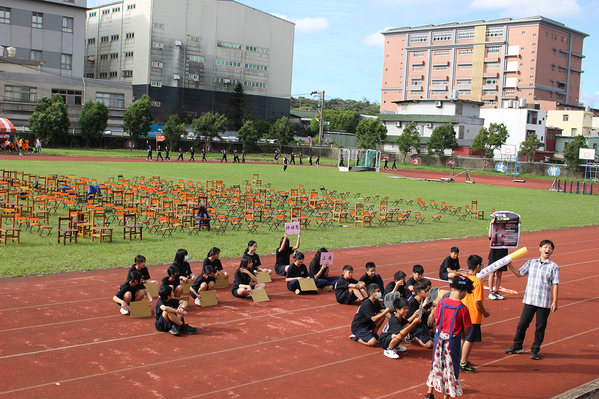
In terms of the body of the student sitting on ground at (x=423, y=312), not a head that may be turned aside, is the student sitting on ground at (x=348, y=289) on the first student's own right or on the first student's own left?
on the first student's own left

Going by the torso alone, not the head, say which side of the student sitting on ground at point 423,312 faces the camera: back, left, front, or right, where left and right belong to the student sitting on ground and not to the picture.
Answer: right

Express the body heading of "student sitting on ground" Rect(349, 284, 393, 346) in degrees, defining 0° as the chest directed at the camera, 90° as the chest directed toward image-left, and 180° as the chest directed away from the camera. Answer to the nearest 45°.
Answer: approximately 270°

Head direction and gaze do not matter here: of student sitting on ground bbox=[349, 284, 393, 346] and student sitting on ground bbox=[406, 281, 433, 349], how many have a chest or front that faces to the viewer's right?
2

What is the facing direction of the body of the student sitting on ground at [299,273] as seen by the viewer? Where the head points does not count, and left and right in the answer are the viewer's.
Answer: facing the viewer and to the right of the viewer

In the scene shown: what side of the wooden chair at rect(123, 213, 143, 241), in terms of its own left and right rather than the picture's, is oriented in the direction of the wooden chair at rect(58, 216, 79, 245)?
right
